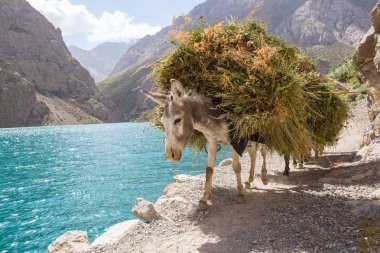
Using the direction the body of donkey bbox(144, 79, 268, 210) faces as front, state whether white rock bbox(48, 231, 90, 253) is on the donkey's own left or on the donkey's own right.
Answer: on the donkey's own right
